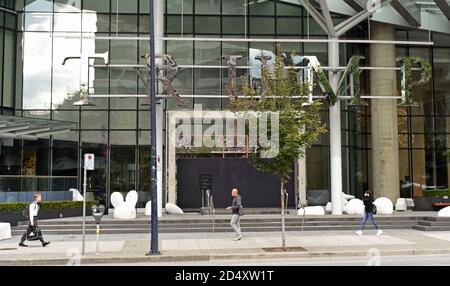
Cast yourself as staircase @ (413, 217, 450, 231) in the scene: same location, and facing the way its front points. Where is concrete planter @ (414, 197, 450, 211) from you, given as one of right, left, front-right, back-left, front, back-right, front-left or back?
back

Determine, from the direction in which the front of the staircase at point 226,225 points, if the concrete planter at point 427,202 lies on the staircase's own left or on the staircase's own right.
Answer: on the staircase's own left

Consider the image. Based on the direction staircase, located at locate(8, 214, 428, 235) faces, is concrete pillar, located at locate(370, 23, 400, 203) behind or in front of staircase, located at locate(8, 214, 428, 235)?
behind

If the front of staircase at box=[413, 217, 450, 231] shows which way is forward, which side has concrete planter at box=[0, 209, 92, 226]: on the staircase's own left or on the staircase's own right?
on the staircase's own right

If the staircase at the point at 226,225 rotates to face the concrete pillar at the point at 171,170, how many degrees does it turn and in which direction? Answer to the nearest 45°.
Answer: approximately 135° to its right

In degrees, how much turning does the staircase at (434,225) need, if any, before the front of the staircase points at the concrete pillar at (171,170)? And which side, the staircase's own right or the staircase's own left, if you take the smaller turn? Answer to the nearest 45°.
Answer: approximately 90° to the staircase's own right

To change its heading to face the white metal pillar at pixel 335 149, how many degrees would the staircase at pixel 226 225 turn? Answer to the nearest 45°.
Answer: approximately 135° to its left

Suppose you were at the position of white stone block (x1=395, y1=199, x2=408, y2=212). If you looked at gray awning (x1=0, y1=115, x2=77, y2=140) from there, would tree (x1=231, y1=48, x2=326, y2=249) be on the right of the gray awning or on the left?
left

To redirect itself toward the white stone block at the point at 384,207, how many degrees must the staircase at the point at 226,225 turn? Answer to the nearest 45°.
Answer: approximately 135° to its left

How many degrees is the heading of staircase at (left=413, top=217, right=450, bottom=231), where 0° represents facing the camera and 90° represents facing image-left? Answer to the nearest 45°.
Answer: approximately 0°

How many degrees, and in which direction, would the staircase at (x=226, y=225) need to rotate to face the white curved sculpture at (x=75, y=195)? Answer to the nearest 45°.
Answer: approximately 135° to its right

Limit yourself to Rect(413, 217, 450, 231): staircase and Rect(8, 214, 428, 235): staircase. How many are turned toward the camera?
2
